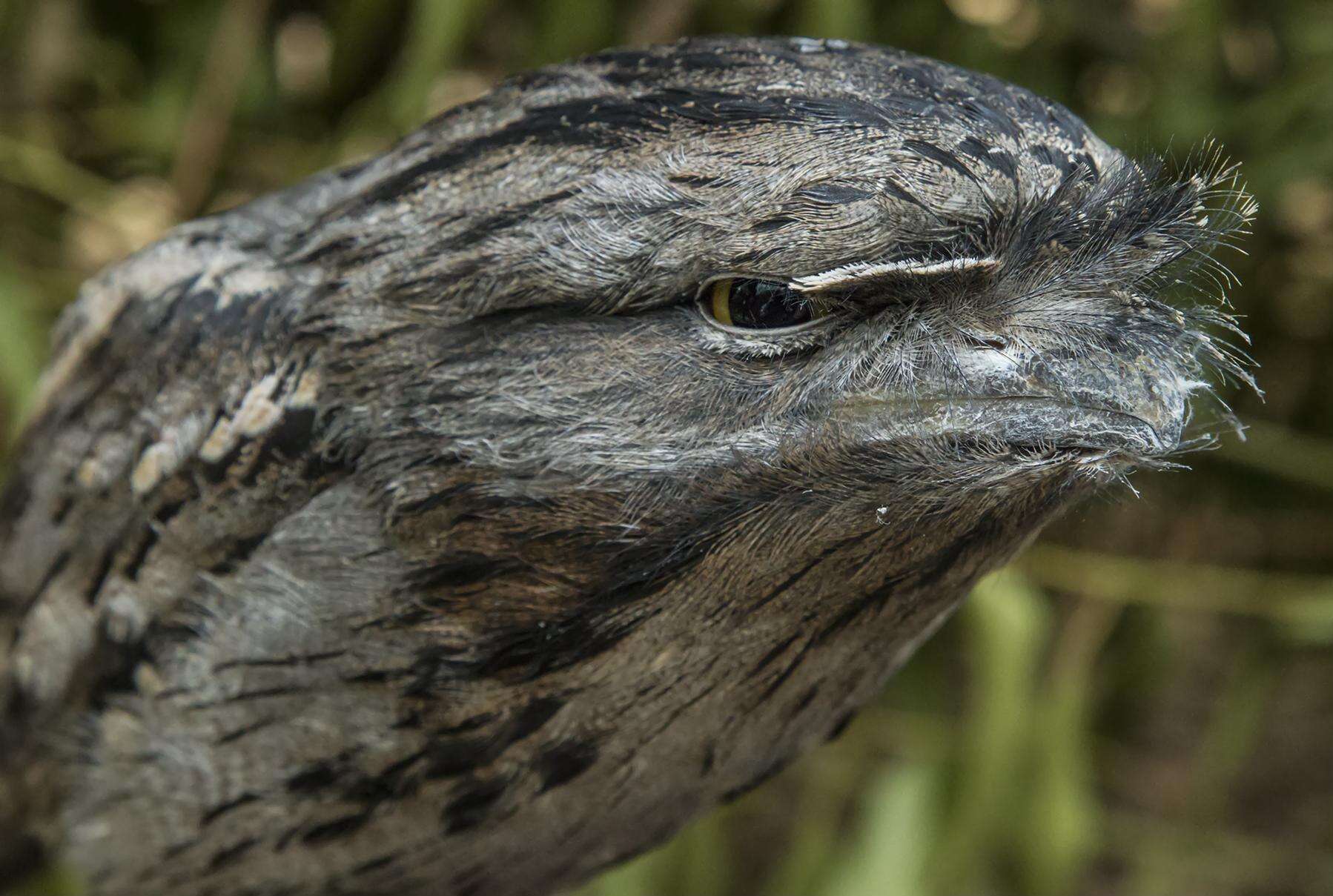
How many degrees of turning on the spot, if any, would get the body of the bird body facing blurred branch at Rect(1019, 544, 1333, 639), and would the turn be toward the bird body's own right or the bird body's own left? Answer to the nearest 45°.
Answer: approximately 45° to the bird body's own left

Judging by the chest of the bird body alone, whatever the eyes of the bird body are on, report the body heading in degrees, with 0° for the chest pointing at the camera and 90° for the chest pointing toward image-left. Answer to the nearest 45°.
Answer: approximately 270°

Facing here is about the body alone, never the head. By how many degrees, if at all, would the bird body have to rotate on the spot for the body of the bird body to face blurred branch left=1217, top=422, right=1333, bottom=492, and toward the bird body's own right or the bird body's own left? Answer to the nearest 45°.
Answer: approximately 45° to the bird body's own left
